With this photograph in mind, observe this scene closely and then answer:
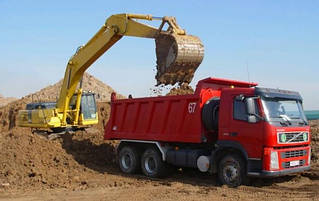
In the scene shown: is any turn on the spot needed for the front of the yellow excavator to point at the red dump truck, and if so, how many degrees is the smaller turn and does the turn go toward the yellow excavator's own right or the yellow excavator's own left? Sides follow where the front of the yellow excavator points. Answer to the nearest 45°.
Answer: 0° — it already faces it

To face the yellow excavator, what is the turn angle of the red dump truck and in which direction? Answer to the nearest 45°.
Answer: approximately 180°

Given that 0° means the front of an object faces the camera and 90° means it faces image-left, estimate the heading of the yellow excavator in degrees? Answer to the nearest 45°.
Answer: approximately 315°
